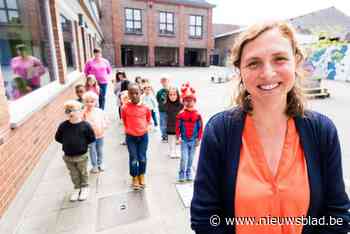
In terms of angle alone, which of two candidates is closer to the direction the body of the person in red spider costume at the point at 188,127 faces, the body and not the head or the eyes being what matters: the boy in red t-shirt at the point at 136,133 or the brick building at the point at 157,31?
the boy in red t-shirt

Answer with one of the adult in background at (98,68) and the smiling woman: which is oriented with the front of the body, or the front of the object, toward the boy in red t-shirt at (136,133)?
the adult in background

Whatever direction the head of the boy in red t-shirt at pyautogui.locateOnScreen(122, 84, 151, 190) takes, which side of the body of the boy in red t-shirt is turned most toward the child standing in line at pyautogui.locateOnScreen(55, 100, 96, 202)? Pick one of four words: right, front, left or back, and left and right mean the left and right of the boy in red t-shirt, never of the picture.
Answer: right

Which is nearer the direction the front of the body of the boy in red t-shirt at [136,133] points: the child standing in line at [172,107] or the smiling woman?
the smiling woman

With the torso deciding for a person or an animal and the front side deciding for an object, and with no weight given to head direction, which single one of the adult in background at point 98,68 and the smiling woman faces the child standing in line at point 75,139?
the adult in background

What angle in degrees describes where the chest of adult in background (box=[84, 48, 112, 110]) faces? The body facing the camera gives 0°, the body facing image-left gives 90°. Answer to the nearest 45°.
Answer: approximately 0°

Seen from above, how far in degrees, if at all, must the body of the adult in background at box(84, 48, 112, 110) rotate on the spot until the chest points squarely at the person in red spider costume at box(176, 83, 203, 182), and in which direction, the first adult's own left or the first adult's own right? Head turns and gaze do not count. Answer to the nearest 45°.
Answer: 0° — they already face them

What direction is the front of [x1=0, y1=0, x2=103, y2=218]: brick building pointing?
to the viewer's right

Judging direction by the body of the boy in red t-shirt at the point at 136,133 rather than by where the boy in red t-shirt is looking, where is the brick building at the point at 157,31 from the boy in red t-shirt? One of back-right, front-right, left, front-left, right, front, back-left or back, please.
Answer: back

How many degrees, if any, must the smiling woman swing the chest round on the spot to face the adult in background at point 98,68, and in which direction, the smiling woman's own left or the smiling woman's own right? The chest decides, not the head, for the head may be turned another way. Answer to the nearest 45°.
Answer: approximately 135° to the smiling woman's own right
